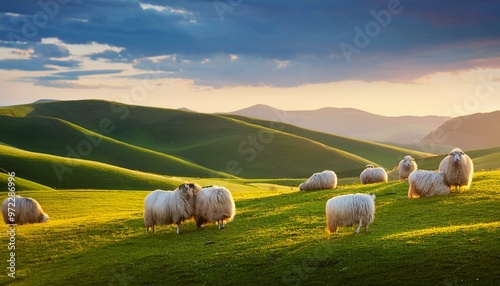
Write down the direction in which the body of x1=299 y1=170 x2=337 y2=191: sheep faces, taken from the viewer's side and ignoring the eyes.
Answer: to the viewer's left

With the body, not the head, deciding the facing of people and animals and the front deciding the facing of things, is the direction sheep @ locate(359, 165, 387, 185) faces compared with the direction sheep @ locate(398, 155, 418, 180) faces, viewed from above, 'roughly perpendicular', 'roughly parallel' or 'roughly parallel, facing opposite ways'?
roughly perpendicular

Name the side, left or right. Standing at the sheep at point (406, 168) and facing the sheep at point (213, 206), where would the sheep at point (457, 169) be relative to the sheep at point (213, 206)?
left

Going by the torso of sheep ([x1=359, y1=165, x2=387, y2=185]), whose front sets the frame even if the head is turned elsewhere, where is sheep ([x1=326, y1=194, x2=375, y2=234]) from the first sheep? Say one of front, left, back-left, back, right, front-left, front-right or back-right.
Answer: left

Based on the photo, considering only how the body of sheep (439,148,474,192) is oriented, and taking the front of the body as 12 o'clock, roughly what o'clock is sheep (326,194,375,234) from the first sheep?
The second sheep (326,194,375,234) is roughly at 1 o'clock from the first sheep (439,148,474,192).

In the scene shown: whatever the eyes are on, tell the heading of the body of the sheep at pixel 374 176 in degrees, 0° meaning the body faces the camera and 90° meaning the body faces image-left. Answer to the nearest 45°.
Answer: approximately 90°

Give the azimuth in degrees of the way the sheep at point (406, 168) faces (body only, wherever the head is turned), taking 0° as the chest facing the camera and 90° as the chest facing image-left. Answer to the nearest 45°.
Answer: approximately 0°

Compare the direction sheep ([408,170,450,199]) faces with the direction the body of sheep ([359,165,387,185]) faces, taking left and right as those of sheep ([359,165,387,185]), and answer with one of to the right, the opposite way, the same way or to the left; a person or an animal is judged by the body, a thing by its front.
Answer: the opposite way

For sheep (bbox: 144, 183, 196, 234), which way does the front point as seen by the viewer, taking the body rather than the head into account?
to the viewer's right

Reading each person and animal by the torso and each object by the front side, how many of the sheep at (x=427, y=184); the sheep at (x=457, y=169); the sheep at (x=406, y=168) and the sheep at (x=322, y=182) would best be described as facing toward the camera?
2

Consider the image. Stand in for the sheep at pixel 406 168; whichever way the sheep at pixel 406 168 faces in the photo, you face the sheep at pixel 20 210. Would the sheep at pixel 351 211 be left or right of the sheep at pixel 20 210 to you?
left

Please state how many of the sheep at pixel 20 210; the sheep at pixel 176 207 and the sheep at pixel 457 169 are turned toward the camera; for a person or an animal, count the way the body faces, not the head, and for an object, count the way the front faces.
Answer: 1
